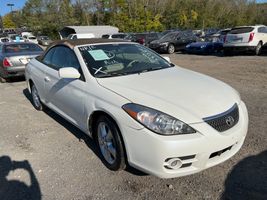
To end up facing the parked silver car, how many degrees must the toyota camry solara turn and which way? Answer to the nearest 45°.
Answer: approximately 180°

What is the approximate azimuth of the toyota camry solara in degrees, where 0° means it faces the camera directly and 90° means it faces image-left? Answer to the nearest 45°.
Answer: approximately 315°
